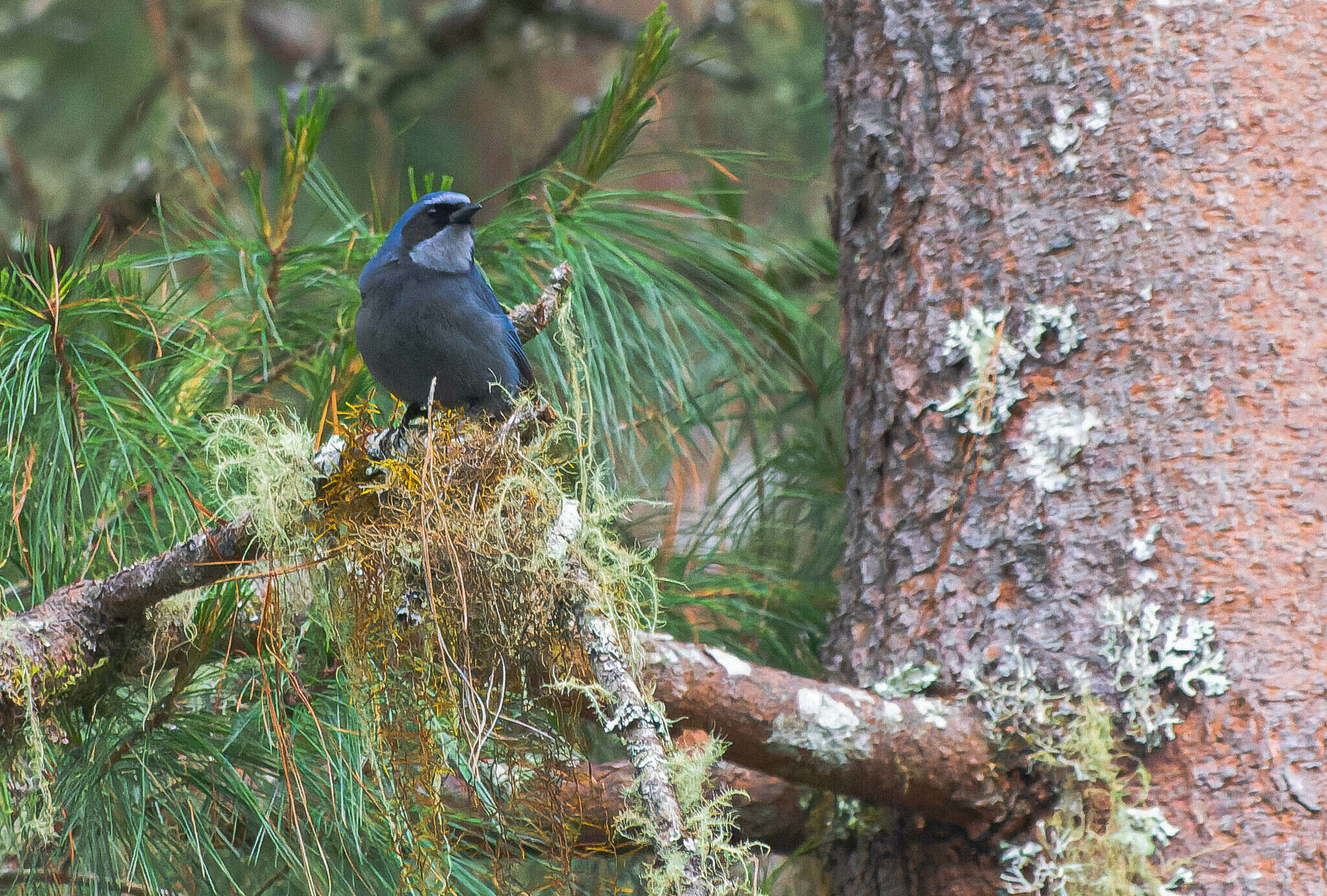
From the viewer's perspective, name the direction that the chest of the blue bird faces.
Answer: toward the camera
